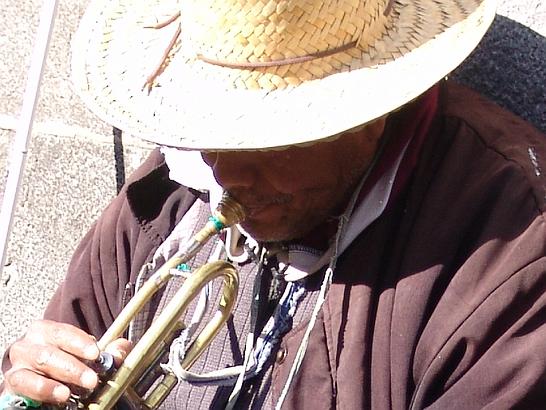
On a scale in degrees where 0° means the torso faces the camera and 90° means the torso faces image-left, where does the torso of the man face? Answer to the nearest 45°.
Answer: approximately 45°

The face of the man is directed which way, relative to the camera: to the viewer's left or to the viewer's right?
to the viewer's left
